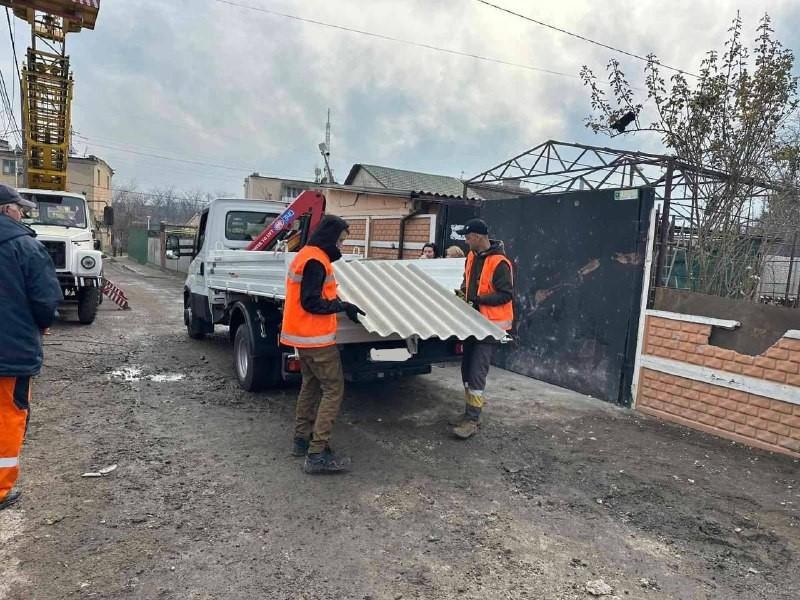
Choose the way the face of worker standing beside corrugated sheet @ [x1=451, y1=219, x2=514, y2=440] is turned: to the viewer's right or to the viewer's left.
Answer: to the viewer's left

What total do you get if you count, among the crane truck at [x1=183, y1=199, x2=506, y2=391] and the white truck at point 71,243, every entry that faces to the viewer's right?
0

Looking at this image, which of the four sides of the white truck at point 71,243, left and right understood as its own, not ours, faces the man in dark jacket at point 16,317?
front

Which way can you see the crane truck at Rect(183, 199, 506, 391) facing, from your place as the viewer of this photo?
facing away from the viewer and to the left of the viewer

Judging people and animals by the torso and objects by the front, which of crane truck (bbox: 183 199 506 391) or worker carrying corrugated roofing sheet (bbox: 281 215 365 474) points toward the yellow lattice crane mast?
the crane truck

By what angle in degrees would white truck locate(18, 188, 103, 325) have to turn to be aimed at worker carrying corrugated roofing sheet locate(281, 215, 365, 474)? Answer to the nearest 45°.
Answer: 0° — it already faces them

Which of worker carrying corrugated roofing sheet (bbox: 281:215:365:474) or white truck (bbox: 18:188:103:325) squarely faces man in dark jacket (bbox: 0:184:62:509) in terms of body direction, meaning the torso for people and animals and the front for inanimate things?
the white truck

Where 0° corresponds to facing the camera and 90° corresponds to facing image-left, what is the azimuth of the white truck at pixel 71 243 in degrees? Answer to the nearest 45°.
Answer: approximately 0°

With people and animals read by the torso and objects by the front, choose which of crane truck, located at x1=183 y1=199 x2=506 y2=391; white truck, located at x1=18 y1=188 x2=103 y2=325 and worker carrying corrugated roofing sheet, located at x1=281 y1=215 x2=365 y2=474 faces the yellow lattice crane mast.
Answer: the crane truck
